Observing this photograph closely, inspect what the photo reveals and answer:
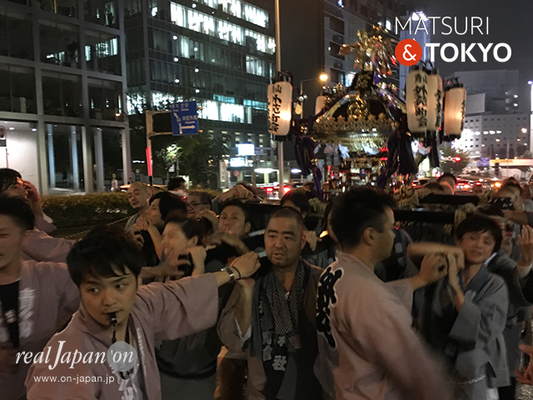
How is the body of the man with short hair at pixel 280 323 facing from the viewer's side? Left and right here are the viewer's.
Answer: facing the viewer

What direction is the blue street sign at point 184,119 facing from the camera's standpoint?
toward the camera

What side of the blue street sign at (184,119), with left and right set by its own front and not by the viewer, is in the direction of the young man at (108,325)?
front

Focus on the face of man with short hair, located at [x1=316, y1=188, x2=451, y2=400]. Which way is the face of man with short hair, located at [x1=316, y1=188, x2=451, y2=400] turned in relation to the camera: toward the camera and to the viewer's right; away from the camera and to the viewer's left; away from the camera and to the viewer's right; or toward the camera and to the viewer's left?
away from the camera and to the viewer's right

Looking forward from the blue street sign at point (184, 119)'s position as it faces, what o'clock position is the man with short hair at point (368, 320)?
The man with short hair is roughly at 12 o'clock from the blue street sign.

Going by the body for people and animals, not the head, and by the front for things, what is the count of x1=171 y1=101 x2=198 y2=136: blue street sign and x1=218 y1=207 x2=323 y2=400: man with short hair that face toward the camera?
2

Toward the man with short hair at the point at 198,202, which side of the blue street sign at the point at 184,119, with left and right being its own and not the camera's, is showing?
front

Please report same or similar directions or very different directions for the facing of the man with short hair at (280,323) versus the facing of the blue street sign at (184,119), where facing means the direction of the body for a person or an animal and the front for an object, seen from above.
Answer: same or similar directions

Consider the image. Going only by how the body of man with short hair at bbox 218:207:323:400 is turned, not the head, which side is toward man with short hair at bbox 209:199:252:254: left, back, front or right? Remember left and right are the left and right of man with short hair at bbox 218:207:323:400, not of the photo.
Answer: back
